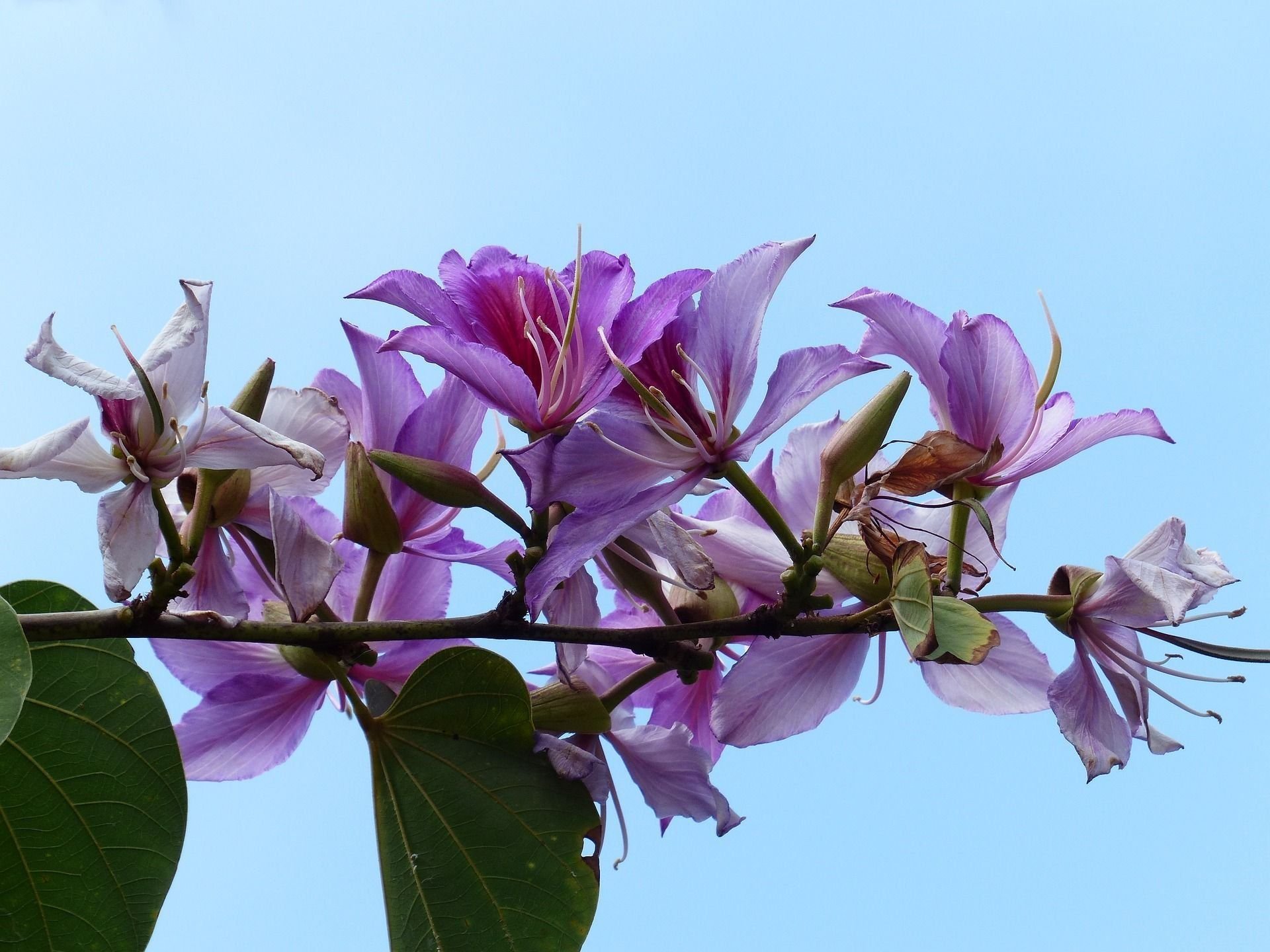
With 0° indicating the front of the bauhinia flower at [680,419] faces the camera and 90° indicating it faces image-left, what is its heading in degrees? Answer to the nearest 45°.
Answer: approximately 45°

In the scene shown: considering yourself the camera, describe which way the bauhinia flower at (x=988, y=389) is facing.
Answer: facing to the right of the viewer

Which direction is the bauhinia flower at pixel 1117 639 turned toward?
to the viewer's right
